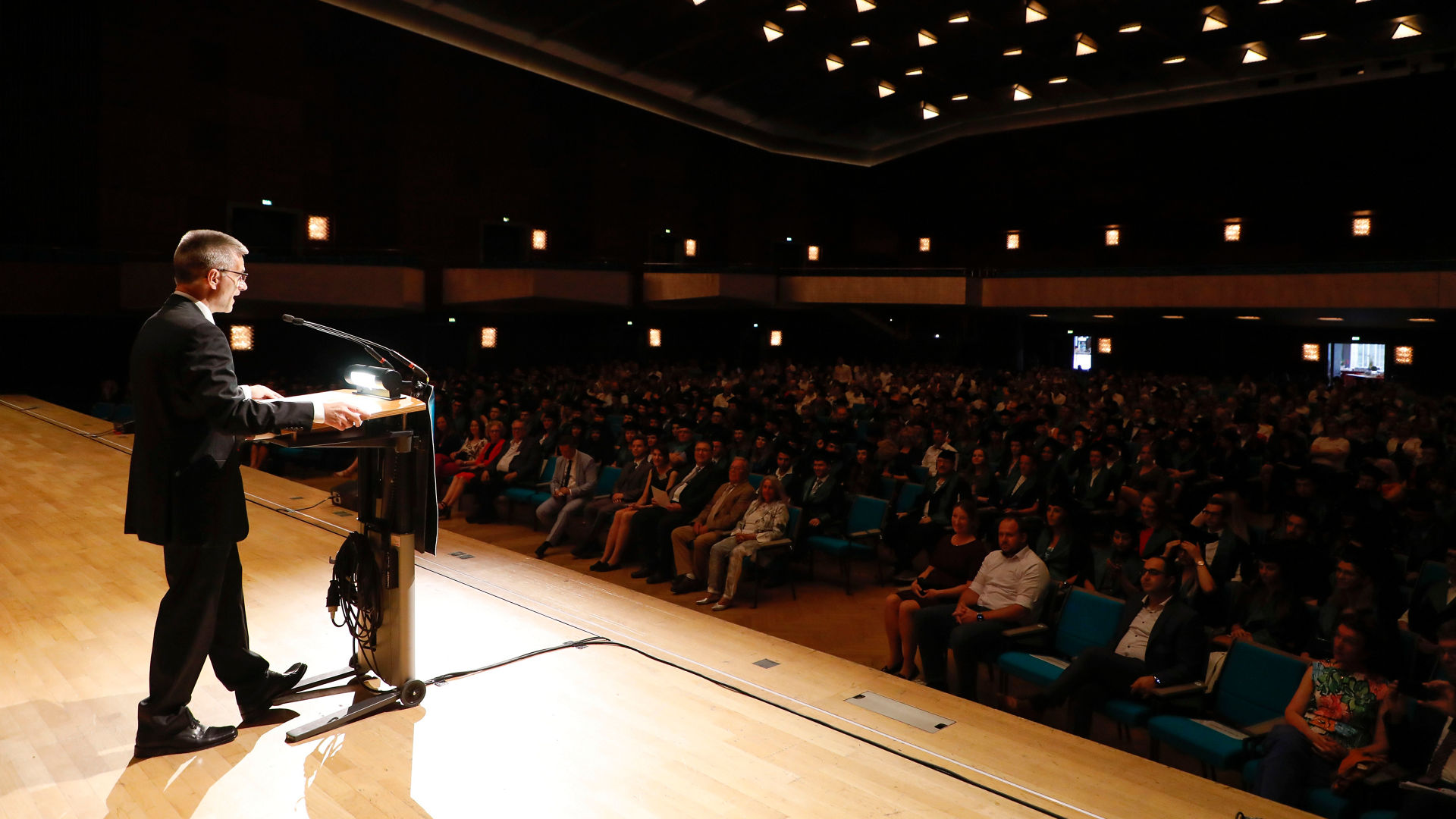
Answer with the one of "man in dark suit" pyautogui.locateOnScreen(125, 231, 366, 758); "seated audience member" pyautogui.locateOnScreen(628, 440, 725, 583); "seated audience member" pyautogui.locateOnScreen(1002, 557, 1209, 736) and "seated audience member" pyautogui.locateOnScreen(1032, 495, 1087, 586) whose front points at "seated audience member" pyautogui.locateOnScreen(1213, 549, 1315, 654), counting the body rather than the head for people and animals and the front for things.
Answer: the man in dark suit

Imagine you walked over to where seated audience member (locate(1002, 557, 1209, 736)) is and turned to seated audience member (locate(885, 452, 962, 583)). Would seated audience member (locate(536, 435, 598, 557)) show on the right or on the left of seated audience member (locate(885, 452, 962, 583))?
left

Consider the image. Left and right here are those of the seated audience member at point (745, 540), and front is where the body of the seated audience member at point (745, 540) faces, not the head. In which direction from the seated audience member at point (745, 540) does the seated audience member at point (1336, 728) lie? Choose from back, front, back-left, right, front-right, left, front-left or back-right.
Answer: left

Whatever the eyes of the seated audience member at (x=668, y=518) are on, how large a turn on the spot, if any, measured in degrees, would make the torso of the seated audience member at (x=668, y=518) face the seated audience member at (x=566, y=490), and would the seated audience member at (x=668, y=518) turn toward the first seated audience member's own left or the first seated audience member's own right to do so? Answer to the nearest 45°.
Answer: approximately 90° to the first seated audience member's own right

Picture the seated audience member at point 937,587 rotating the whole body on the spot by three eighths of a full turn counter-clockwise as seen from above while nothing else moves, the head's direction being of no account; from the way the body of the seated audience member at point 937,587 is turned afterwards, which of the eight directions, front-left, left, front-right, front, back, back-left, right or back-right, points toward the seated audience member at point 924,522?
left

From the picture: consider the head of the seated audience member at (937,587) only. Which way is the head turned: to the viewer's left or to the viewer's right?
to the viewer's left

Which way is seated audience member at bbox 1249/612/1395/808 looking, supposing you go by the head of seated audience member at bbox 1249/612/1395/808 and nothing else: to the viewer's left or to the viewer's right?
to the viewer's left

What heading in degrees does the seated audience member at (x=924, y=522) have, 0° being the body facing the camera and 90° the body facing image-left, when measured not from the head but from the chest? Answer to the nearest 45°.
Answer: approximately 45°

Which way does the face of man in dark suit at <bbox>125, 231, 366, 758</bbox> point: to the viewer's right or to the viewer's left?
to the viewer's right

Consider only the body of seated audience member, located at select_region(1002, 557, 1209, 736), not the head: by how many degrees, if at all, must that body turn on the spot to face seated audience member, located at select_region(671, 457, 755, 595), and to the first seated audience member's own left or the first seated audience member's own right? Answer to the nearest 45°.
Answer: approximately 90° to the first seated audience member's own right

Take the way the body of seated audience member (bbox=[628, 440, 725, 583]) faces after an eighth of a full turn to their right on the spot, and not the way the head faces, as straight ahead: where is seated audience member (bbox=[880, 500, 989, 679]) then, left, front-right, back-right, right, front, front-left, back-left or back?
back-left

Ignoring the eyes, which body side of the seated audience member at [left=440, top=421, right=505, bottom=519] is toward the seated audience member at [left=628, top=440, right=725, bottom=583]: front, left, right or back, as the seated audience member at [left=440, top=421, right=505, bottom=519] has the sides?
left

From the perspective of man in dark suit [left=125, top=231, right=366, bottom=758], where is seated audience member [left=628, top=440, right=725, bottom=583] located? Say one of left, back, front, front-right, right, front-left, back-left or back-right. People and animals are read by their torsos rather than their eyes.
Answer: front-left

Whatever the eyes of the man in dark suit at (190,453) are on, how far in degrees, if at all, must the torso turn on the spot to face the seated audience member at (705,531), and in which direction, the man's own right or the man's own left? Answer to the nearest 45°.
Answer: approximately 45° to the man's own left

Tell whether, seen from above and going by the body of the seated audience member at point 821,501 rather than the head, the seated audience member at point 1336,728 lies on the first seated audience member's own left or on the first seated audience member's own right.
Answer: on the first seated audience member's own left
